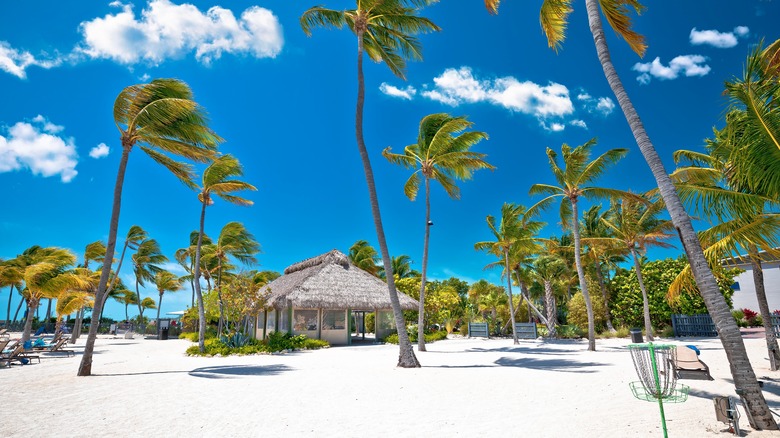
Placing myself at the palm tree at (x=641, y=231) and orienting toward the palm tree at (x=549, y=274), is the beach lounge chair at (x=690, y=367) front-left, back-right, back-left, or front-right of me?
back-left

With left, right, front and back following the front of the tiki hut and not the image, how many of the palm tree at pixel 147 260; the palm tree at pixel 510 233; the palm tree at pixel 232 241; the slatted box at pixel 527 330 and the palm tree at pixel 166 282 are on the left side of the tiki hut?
2

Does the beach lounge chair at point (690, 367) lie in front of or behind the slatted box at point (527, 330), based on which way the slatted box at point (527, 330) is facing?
in front

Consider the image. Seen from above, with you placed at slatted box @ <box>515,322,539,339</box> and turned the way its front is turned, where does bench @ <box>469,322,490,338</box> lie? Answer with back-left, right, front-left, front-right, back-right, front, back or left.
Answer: back-right

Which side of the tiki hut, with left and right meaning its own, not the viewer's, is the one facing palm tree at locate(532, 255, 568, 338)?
left

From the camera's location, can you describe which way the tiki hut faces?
facing the viewer

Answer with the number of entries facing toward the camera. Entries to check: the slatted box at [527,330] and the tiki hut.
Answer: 2
